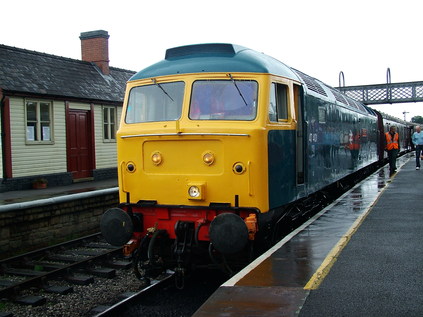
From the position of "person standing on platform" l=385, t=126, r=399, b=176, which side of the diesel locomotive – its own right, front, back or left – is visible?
back

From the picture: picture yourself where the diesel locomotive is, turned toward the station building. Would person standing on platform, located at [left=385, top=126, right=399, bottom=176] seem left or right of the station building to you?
right

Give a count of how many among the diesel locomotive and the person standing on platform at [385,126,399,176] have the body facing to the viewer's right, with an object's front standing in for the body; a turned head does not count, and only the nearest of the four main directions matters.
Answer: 0

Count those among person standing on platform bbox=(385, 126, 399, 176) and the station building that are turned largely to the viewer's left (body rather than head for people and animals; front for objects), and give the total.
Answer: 0

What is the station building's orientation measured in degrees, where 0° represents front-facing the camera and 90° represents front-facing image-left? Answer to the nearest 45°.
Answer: approximately 315°

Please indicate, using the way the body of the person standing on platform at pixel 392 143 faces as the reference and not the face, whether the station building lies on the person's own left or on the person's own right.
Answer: on the person's own right

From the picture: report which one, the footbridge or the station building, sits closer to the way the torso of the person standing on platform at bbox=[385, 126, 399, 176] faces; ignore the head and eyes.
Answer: the station building

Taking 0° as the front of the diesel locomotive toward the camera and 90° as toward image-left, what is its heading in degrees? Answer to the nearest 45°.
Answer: approximately 45°

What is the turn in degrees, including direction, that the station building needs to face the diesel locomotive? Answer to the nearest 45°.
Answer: approximately 45° to its left

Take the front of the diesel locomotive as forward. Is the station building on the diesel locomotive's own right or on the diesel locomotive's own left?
on the diesel locomotive's own right

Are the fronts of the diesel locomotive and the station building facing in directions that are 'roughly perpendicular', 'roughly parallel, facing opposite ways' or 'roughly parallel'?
roughly perpendicular

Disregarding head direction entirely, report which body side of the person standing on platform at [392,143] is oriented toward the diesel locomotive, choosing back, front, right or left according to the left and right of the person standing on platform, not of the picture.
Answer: front

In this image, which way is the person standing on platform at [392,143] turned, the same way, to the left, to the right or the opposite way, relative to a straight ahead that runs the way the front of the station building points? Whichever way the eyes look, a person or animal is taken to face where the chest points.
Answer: to the right

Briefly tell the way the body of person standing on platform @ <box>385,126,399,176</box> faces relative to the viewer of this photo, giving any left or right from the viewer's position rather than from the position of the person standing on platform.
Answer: facing the viewer

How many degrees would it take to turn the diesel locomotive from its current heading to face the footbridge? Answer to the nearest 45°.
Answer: approximately 135° to its right
